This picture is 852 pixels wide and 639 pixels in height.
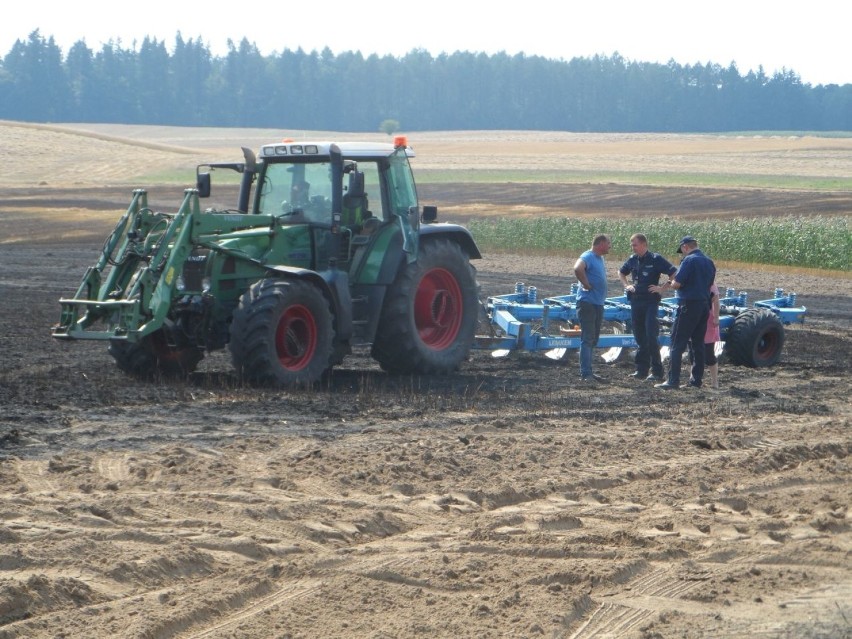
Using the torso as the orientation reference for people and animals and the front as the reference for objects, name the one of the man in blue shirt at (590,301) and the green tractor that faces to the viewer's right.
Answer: the man in blue shirt

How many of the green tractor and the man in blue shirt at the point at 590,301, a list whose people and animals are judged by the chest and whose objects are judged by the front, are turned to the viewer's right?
1

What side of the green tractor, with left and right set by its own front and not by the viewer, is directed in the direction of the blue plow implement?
back

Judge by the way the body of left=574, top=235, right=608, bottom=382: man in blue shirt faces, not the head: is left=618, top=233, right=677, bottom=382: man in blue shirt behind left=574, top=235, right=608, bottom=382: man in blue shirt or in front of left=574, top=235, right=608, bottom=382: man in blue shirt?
in front

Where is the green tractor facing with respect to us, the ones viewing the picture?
facing the viewer and to the left of the viewer

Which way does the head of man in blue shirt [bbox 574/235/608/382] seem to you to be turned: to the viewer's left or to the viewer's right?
to the viewer's right

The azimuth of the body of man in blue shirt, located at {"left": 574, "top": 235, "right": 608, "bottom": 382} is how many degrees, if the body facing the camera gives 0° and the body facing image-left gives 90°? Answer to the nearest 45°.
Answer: approximately 270°

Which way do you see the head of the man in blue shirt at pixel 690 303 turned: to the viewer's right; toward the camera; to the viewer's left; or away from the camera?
to the viewer's left

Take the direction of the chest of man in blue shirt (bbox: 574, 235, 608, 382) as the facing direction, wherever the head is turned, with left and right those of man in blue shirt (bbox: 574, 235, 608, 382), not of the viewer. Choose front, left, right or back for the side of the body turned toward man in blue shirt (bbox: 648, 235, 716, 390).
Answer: front
